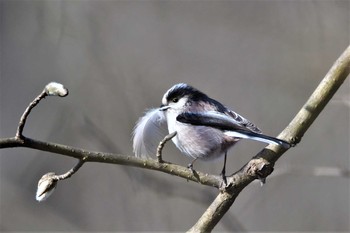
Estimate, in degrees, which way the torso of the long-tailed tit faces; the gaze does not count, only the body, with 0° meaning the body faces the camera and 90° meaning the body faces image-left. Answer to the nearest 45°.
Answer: approximately 90°
